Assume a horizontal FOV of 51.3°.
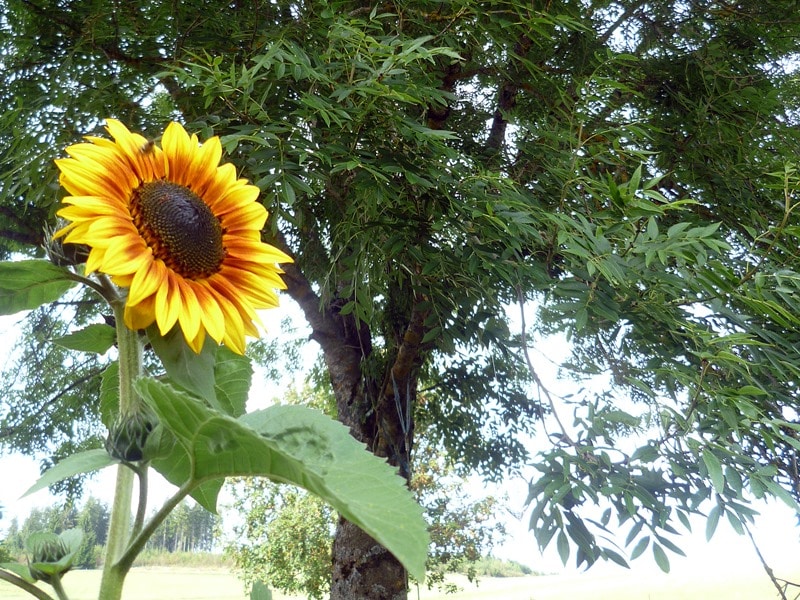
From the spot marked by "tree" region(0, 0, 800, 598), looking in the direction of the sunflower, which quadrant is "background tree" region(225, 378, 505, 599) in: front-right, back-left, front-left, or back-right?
back-right

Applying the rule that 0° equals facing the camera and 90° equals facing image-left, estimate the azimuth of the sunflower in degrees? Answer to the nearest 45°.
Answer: approximately 315°

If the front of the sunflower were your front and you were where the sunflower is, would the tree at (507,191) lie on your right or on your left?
on your left

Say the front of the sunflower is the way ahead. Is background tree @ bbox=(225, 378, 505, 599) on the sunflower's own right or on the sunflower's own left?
on the sunflower's own left
